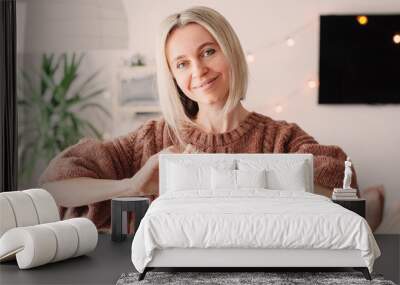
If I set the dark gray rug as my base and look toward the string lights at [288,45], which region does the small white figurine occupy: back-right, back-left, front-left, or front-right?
front-right

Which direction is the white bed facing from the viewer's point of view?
toward the camera

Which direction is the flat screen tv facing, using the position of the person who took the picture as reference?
facing the viewer
